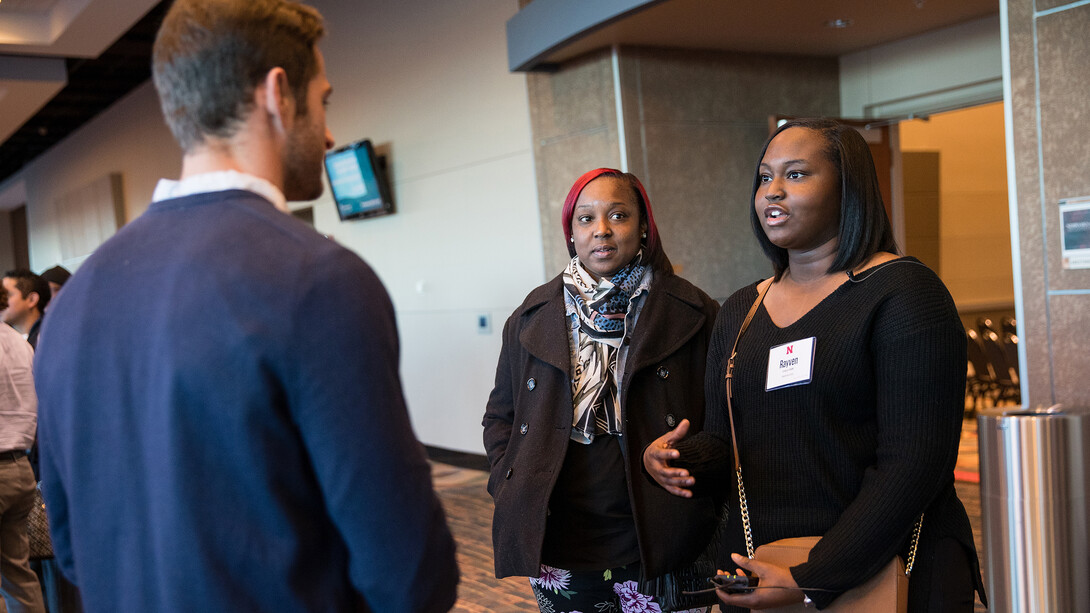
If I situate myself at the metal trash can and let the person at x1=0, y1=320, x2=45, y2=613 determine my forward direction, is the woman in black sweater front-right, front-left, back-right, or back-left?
front-left

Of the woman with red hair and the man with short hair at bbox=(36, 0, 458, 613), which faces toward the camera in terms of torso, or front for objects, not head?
the woman with red hair

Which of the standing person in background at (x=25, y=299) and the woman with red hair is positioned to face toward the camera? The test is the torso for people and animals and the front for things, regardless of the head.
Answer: the woman with red hair

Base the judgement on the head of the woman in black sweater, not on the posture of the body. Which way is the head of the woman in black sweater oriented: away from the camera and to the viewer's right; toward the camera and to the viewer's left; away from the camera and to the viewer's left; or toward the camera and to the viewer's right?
toward the camera and to the viewer's left

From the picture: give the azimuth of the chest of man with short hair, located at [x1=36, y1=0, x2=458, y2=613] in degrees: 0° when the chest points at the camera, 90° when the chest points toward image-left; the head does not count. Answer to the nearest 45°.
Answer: approximately 225°

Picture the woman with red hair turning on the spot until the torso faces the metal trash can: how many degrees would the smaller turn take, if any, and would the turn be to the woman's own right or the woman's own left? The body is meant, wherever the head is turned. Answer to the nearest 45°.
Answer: approximately 90° to the woman's own left

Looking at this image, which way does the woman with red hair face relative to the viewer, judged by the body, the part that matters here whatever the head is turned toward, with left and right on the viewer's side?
facing the viewer

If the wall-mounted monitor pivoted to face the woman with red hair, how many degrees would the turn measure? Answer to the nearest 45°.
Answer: approximately 45° to its left

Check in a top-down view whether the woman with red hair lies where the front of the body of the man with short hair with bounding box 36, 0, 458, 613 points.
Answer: yes

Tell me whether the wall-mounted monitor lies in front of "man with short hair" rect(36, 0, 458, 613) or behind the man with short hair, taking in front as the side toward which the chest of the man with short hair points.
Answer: in front

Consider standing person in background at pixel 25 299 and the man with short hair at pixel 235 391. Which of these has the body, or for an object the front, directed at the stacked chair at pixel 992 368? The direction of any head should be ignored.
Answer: the man with short hair

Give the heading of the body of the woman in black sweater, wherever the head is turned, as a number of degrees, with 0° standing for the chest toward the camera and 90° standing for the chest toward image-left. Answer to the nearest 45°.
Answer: approximately 45°

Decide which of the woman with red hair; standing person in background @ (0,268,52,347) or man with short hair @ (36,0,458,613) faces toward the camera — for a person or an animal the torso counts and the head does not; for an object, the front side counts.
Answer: the woman with red hair
